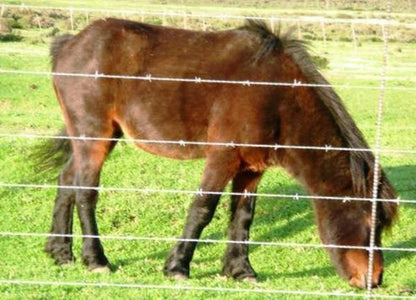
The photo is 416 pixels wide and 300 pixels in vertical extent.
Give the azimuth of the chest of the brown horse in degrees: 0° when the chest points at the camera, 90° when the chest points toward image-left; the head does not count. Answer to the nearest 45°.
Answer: approximately 270°

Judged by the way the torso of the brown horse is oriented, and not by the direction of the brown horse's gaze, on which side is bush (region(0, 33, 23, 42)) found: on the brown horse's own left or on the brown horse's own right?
on the brown horse's own left
